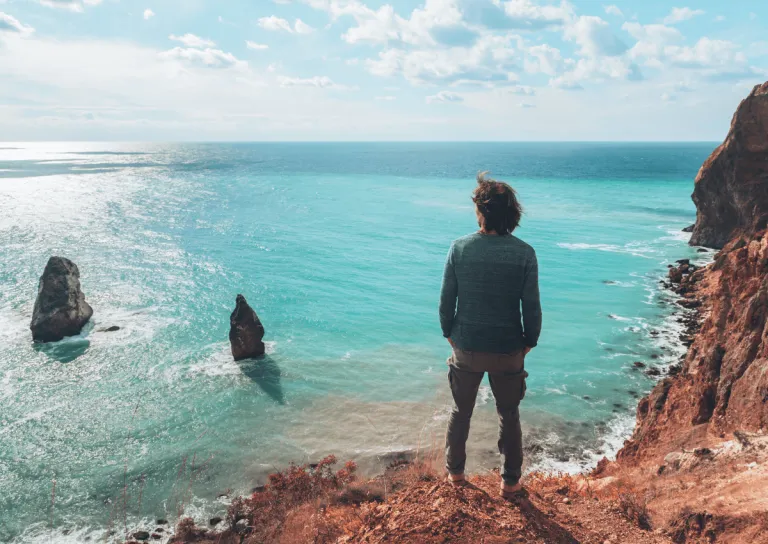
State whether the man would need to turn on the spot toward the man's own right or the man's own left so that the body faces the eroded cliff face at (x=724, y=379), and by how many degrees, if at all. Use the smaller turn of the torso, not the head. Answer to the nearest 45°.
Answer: approximately 45° to the man's own right

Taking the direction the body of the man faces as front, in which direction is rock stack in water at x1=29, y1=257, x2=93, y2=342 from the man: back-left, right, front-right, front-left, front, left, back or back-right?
front-left

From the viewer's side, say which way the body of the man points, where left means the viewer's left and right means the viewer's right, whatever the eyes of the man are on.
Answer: facing away from the viewer

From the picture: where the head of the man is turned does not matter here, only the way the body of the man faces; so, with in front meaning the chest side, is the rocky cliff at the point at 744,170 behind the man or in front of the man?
in front

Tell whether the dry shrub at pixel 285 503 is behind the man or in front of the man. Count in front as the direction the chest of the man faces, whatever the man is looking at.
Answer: in front

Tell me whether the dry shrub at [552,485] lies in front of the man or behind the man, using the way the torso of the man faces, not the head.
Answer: in front

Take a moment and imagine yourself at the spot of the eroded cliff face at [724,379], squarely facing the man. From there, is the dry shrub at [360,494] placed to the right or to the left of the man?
right
